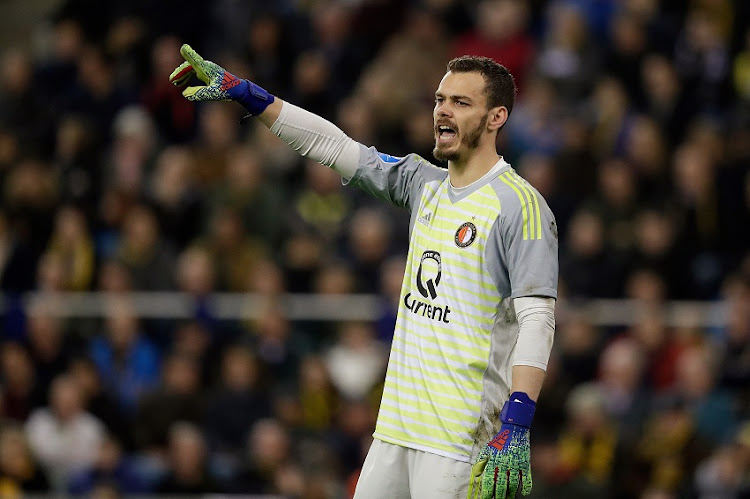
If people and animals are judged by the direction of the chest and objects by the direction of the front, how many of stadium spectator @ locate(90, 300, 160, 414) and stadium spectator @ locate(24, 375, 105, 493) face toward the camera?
2

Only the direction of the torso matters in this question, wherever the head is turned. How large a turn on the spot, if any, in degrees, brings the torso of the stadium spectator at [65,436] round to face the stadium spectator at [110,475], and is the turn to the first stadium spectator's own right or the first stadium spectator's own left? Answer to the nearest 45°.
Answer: approximately 45° to the first stadium spectator's own left

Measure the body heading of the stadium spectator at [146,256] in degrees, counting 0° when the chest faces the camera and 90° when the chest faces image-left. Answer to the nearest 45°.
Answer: approximately 0°

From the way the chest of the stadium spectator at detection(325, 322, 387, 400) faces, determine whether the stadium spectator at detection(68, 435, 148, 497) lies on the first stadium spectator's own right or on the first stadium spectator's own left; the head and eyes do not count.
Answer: on the first stadium spectator's own right

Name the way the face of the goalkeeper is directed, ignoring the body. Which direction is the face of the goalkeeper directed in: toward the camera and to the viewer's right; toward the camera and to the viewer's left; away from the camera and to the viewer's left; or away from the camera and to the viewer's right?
toward the camera and to the viewer's left

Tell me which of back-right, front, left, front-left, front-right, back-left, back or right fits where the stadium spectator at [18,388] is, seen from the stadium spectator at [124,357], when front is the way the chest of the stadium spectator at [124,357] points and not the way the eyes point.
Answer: right
